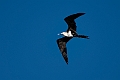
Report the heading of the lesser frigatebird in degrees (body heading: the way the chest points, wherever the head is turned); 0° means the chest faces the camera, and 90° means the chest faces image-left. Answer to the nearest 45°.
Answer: approximately 90°
